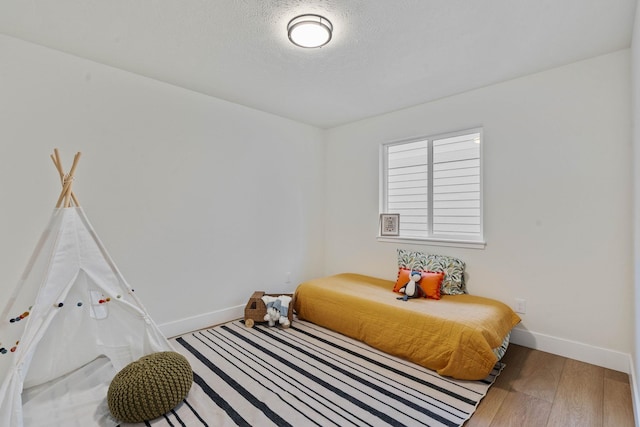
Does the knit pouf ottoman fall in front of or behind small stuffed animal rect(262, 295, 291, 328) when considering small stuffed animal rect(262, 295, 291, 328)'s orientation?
in front

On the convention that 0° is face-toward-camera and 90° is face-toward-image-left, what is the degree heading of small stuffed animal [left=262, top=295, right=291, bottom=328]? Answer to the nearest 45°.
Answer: approximately 0°

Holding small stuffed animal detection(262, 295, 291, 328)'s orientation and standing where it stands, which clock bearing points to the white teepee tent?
The white teepee tent is roughly at 2 o'clock from the small stuffed animal.

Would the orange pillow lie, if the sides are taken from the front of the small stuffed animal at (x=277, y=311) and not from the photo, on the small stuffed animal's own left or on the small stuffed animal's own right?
on the small stuffed animal's own left

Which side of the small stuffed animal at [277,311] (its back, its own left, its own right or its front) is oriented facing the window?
left

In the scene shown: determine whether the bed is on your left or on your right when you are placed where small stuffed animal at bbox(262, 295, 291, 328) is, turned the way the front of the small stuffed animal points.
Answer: on your left

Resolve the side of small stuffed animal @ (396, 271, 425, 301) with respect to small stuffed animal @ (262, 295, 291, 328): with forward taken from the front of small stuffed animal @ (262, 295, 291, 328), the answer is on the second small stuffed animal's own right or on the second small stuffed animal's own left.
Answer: on the second small stuffed animal's own left

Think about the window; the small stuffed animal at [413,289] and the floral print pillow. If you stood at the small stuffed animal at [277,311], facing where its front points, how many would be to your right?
0
